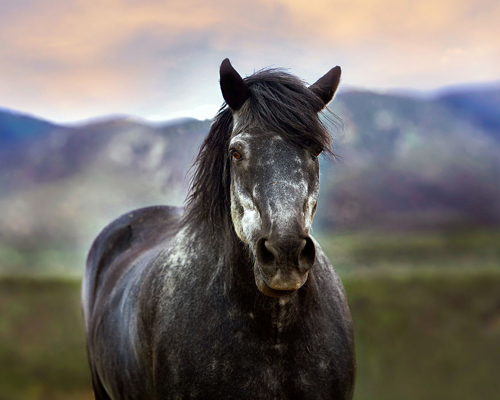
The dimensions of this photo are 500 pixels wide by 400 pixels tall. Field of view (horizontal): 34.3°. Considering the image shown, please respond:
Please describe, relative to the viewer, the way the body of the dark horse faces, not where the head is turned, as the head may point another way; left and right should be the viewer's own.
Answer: facing the viewer and to the right of the viewer
